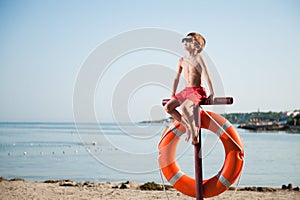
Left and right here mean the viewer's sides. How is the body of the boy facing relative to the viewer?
facing the viewer and to the left of the viewer

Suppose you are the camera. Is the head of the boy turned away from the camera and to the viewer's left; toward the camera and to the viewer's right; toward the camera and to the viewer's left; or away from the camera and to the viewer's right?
toward the camera and to the viewer's left
